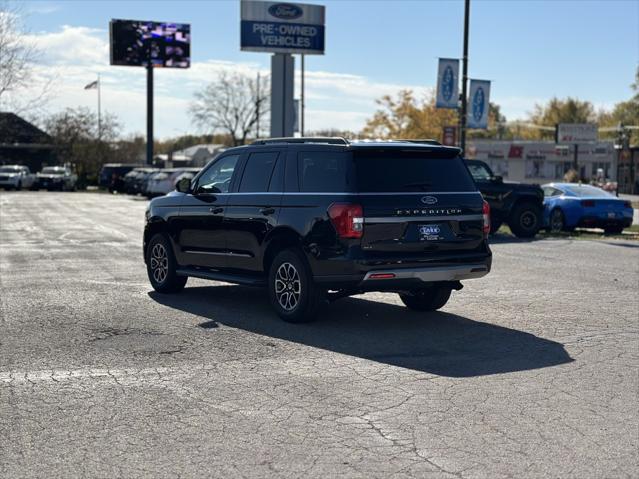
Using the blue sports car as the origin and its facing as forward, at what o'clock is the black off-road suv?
The black off-road suv is roughly at 9 o'clock from the blue sports car.

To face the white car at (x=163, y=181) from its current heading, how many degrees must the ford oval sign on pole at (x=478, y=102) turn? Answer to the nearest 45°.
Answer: approximately 135° to its right

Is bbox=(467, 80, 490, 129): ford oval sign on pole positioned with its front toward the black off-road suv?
yes

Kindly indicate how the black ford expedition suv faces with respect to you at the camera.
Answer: facing away from the viewer and to the left of the viewer

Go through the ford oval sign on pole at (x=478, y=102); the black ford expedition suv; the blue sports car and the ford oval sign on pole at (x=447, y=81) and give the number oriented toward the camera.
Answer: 2

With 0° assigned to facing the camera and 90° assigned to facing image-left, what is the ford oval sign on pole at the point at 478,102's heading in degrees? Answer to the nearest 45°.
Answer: approximately 0°

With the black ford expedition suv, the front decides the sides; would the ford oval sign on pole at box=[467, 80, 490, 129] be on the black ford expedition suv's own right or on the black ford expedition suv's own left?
on the black ford expedition suv's own right

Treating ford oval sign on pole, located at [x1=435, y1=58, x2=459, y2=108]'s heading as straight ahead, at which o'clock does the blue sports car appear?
The blue sports car is roughly at 11 o'clock from the ford oval sign on pole.

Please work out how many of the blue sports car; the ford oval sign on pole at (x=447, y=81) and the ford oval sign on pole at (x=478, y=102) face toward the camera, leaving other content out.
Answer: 2
